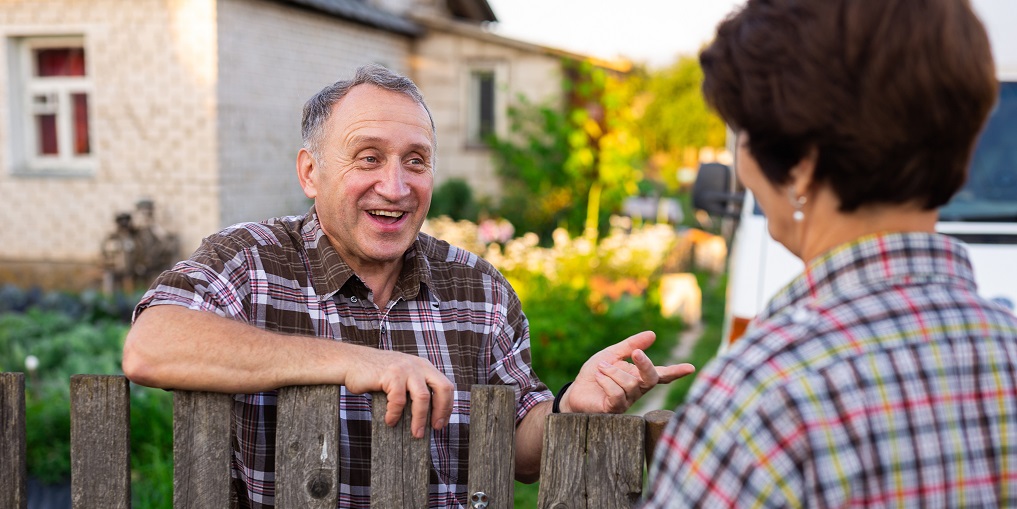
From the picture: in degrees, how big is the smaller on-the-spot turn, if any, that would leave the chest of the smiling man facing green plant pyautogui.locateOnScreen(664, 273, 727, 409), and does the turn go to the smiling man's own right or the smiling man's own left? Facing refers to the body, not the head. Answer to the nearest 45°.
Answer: approximately 90° to the smiling man's own left

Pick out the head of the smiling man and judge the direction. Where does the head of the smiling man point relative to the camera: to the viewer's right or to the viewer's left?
to the viewer's right

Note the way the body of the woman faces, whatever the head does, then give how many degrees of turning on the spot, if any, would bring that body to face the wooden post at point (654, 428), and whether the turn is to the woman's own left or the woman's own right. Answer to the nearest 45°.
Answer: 0° — they already face it

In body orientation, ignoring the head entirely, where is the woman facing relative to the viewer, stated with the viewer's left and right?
facing away from the viewer and to the left of the viewer

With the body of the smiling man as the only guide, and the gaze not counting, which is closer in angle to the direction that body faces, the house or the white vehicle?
the white vehicle

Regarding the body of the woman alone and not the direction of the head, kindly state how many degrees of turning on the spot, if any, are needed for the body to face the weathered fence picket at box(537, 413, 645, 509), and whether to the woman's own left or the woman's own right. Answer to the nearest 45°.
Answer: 0° — they already face it

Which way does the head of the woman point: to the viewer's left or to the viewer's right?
to the viewer's left

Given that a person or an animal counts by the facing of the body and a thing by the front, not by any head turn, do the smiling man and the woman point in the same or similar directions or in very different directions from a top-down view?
very different directions

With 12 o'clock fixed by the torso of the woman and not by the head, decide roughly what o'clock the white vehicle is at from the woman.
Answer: The white vehicle is roughly at 2 o'clock from the woman.

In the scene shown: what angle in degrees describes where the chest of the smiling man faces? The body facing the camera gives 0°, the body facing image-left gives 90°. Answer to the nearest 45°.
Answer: approximately 315°

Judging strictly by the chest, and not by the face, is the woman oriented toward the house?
yes

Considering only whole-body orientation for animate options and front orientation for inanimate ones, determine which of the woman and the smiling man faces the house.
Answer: the woman
